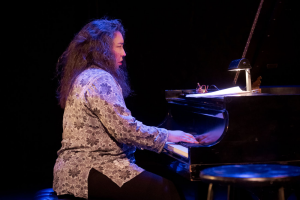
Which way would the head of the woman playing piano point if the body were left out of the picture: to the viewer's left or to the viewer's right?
to the viewer's right

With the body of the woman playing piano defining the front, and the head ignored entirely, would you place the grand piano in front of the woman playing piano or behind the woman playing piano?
in front

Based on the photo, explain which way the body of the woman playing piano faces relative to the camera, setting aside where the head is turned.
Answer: to the viewer's right
